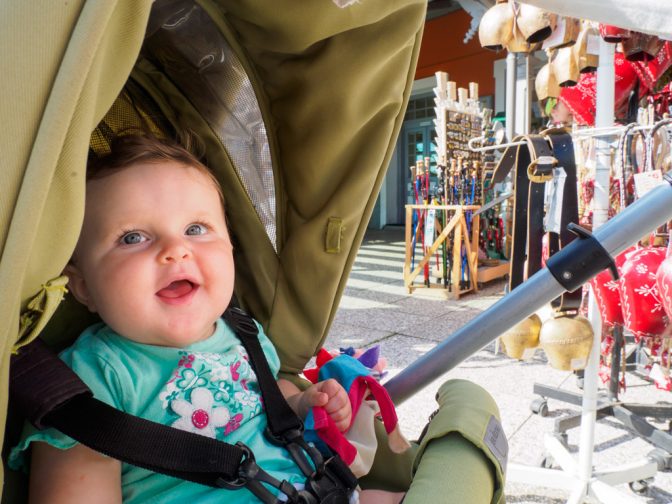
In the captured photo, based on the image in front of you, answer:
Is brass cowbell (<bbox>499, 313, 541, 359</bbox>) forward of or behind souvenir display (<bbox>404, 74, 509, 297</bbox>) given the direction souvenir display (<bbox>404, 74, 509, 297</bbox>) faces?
forward

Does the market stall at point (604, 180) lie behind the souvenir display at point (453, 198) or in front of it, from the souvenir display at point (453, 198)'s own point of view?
in front

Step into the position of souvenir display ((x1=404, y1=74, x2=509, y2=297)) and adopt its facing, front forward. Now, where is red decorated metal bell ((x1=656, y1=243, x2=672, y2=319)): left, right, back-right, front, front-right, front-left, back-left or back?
front

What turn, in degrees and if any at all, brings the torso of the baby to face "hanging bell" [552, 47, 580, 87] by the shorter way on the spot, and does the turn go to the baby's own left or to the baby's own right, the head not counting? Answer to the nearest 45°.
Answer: approximately 90° to the baby's own left

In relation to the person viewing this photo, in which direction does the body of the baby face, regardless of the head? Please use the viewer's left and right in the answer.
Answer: facing the viewer and to the right of the viewer

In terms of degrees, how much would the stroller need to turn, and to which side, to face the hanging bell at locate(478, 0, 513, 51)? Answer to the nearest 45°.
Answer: approximately 90° to its left

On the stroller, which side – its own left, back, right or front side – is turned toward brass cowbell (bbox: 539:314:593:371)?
left

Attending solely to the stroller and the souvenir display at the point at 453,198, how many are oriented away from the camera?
0

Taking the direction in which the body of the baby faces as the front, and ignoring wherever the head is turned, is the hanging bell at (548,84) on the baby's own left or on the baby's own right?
on the baby's own left

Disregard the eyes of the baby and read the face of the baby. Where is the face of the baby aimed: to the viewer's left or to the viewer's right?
to the viewer's right

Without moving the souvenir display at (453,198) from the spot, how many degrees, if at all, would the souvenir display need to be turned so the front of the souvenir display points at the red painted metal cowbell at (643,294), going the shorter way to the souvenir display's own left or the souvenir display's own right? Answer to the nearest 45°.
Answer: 0° — it already faces it

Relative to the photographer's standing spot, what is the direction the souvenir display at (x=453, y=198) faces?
facing the viewer

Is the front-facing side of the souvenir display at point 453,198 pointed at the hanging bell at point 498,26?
yes
